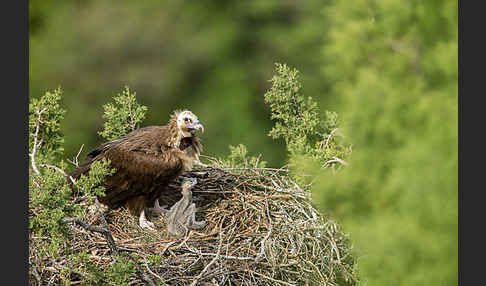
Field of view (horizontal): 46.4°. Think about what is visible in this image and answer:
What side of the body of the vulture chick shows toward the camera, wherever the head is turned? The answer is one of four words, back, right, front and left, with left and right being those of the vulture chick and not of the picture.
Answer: right

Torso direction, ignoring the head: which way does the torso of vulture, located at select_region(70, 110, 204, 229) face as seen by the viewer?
to the viewer's right
